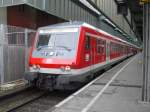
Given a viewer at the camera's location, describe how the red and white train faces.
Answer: facing the viewer and to the left of the viewer

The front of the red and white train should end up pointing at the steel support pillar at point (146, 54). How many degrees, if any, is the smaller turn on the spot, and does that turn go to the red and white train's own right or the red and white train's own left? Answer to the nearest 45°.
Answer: approximately 90° to the red and white train's own left
